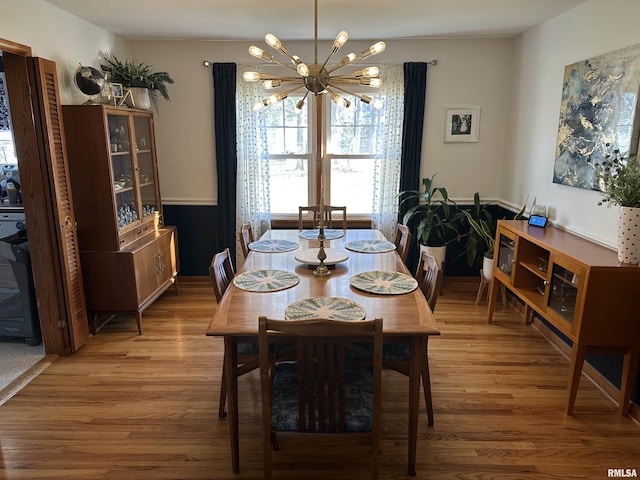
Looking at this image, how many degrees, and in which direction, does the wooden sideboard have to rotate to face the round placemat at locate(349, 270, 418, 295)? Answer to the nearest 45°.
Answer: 0° — it already faces it

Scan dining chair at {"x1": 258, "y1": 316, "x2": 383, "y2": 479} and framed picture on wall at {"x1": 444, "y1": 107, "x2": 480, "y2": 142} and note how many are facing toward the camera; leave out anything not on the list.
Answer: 1

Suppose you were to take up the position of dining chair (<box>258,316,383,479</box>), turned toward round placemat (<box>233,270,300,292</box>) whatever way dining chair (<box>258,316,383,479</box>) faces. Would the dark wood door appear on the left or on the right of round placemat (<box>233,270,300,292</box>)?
left

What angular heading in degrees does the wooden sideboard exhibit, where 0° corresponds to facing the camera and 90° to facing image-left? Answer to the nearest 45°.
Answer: approximately 45°

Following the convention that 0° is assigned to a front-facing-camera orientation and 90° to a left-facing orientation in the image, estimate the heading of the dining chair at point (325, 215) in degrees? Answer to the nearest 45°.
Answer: approximately 0°

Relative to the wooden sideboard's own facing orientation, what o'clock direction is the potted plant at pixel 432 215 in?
The potted plant is roughly at 3 o'clock from the wooden sideboard.

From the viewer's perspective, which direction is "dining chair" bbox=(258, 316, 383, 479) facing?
away from the camera

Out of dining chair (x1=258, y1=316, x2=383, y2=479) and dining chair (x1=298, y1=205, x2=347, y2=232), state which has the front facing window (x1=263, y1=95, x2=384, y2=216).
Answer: dining chair (x1=258, y1=316, x2=383, y2=479)
